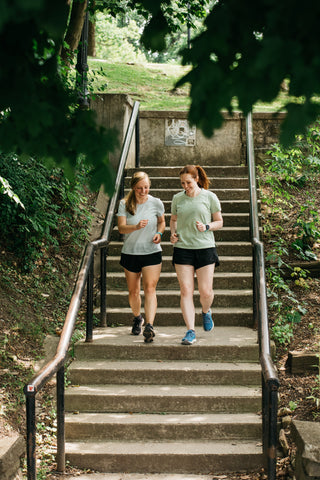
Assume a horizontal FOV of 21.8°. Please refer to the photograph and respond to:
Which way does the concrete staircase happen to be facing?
toward the camera

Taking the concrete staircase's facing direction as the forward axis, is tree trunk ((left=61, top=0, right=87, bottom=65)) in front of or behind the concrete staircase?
behind

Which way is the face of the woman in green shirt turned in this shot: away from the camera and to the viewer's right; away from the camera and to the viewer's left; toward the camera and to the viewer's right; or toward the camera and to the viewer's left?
toward the camera and to the viewer's left

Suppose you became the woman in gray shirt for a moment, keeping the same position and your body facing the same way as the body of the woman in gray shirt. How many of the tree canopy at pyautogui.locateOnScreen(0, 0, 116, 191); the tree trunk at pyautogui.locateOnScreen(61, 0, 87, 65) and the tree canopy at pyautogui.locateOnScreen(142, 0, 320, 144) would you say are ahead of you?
2

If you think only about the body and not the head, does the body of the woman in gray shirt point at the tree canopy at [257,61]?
yes

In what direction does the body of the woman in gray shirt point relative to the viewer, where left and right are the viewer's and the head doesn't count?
facing the viewer

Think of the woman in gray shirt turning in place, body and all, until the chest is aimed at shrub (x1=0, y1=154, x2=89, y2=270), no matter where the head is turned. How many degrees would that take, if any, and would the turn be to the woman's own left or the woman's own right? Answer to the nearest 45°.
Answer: approximately 135° to the woman's own right

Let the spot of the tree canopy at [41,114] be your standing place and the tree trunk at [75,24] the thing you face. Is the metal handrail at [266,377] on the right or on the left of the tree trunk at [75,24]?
right

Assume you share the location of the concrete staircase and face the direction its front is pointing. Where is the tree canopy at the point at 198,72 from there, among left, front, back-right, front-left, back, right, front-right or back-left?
front

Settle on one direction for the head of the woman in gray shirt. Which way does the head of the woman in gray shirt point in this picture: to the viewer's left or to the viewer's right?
to the viewer's right
